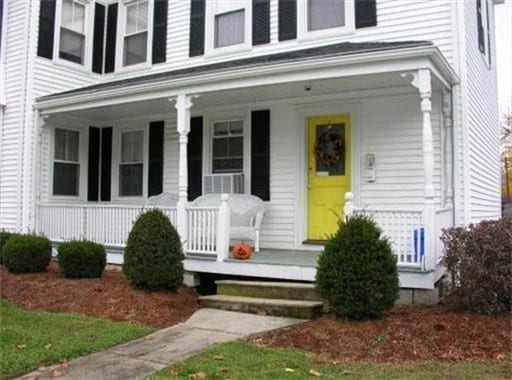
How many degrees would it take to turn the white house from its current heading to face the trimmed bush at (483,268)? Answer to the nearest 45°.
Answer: approximately 90° to its left

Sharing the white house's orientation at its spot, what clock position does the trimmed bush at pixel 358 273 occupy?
The trimmed bush is roughly at 10 o'clock from the white house.

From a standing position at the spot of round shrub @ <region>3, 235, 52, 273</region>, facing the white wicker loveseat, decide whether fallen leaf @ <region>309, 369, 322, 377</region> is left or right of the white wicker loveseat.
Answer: right

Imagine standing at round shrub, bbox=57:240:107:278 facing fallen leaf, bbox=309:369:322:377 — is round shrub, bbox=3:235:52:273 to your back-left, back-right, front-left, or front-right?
back-right

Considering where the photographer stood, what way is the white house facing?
facing the viewer and to the left of the viewer

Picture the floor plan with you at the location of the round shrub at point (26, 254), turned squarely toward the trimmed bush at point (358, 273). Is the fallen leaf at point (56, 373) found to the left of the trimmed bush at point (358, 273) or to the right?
right

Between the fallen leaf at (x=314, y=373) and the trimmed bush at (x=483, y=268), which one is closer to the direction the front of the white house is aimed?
the fallen leaf

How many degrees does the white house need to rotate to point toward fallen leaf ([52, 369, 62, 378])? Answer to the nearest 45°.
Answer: approximately 45° to its left

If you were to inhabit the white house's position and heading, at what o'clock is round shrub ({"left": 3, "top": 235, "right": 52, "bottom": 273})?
The round shrub is roughly at 1 o'clock from the white house.

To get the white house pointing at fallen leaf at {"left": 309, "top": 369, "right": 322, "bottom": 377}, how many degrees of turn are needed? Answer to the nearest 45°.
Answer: approximately 45° to its left
